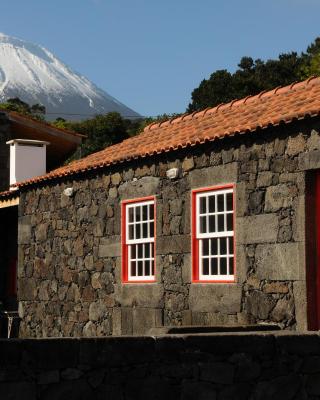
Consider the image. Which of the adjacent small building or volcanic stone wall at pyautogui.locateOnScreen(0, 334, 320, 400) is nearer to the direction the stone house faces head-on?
the volcanic stone wall

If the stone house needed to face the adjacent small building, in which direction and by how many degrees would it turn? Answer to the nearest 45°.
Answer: approximately 90° to its right

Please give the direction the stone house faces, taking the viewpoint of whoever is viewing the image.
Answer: facing the viewer and to the left of the viewer

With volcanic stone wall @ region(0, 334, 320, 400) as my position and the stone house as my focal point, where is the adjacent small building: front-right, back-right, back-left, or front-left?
front-left

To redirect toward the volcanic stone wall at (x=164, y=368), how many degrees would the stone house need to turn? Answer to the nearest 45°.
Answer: approximately 45° to its left

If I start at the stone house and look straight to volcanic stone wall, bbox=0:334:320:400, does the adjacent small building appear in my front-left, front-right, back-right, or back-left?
back-right
